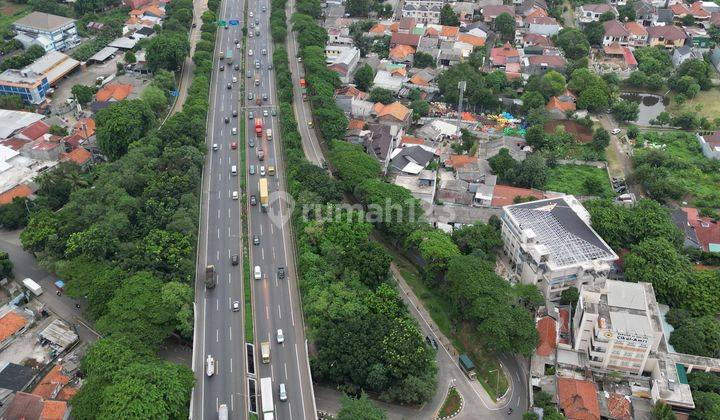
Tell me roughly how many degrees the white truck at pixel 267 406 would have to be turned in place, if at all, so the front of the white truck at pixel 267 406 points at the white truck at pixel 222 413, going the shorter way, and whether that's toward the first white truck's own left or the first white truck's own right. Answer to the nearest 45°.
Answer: approximately 90° to the first white truck's own right

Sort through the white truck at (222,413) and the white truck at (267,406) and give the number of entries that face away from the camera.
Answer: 1

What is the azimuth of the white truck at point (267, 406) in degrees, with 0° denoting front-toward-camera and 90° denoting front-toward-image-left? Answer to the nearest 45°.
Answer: approximately 0°

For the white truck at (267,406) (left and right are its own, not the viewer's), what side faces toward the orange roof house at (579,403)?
left

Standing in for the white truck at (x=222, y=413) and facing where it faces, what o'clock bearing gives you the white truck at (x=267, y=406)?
the white truck at (x=267, y=406) is roughly at 3 o'clock from the white truck at (x=222, y=413).

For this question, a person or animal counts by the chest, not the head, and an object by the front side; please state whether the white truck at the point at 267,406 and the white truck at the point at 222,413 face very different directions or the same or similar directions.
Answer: very different directions

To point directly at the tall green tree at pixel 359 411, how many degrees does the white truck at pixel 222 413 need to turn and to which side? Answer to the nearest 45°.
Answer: approximately 135° to its right

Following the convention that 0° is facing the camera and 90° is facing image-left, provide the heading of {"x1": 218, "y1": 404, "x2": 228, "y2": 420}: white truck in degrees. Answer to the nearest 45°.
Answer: approximately 180°

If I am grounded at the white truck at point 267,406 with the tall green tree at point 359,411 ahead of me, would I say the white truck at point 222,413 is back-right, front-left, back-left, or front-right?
back-right
